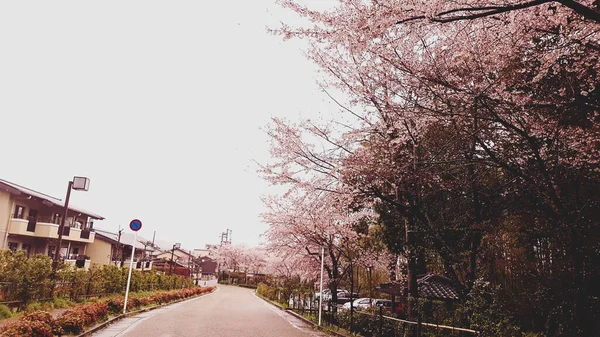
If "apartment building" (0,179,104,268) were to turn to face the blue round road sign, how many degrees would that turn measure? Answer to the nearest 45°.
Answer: approximately 45° to its right

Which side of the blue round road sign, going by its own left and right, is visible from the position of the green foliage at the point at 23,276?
right

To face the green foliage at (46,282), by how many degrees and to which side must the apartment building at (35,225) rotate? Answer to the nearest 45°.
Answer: approximately 45° to its right

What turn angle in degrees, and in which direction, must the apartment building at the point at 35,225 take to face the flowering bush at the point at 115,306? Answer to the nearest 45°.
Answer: approximately 45° to its right

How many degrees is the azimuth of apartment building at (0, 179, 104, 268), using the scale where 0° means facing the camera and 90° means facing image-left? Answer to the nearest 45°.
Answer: approximately 315°

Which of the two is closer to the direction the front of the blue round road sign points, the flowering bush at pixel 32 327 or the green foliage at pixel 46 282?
the flowering bush

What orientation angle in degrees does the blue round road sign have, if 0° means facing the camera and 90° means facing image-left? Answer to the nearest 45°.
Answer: approximately 0°
